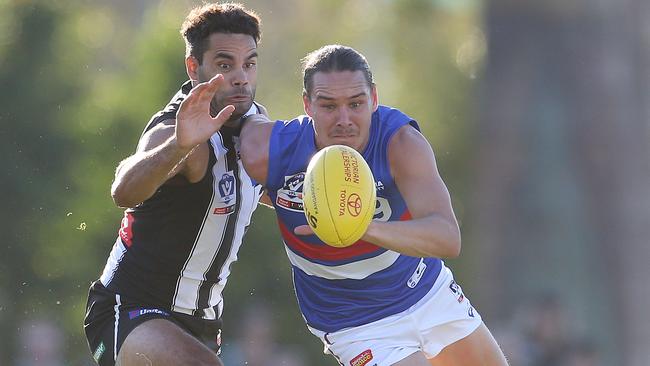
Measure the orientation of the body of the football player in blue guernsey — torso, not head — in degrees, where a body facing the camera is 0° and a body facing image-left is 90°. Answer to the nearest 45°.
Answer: approximately 0°

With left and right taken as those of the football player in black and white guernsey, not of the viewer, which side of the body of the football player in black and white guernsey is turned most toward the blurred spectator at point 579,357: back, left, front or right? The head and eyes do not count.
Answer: left

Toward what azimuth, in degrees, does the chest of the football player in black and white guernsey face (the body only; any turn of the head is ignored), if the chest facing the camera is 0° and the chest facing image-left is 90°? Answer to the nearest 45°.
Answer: approximately 315°

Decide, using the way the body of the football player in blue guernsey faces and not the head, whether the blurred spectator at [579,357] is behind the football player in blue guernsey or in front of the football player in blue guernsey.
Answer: behind
